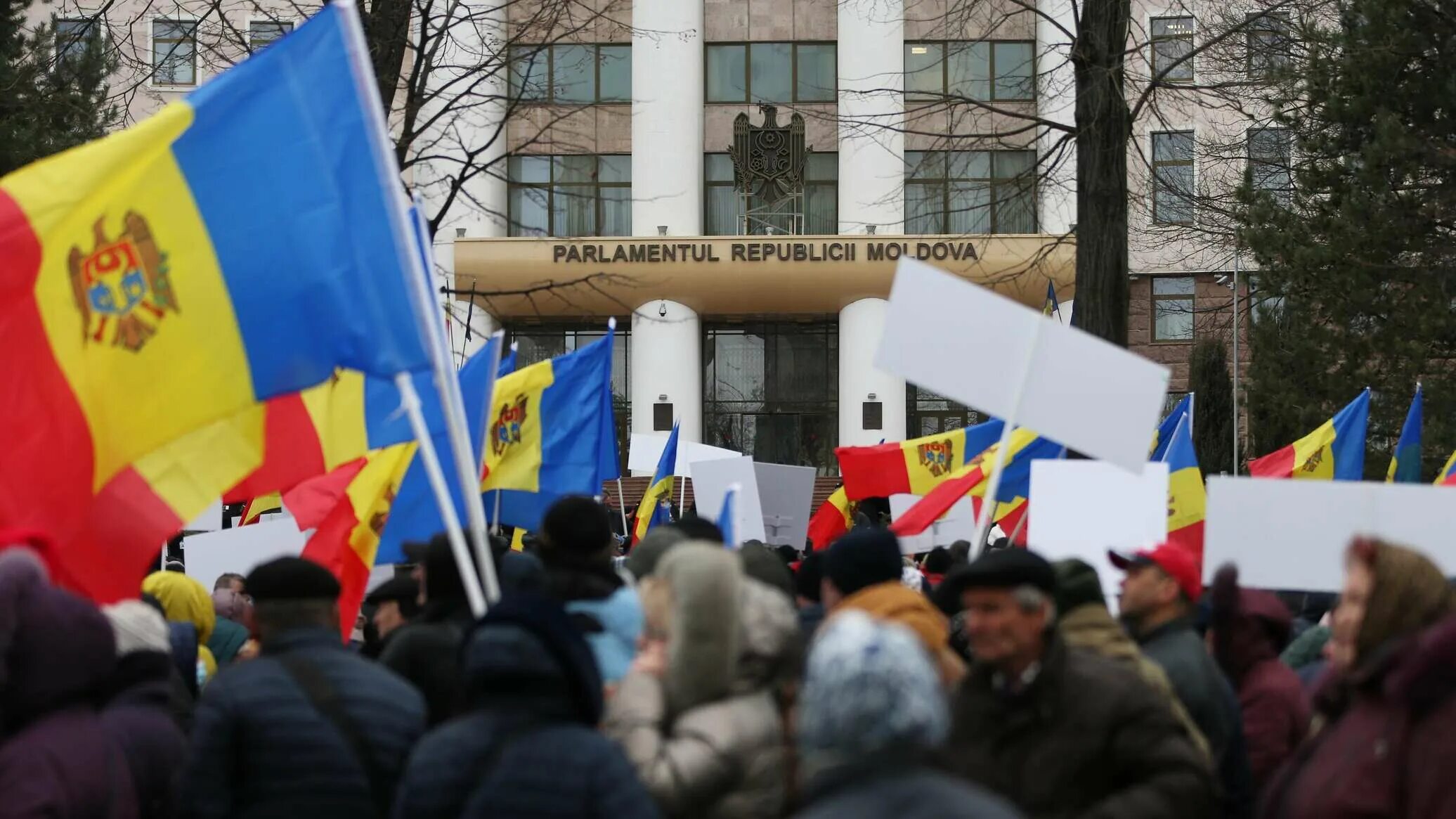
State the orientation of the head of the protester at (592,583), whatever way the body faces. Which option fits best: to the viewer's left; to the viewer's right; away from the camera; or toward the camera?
away from the camera

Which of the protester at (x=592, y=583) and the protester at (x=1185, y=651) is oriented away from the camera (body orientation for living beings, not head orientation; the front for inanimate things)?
the protester at (x=592, y=583)

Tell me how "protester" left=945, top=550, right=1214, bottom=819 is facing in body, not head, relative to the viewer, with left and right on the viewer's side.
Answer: facing the viewer and to the left of the viewer

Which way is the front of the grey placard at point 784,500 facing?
away from the camera

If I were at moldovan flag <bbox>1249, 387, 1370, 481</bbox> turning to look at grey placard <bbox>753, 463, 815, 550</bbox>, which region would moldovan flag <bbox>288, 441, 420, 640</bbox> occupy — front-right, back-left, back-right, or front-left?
front-left

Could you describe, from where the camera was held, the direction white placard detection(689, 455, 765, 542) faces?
facing away from the viewer

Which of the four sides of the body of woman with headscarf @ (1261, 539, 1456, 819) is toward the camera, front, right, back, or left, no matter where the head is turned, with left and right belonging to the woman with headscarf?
left

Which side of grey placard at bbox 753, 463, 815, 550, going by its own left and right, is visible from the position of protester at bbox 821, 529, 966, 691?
back

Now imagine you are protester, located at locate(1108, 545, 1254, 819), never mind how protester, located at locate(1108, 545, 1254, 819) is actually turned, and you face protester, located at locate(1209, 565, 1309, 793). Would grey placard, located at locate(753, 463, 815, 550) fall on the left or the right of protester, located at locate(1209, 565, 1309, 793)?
left

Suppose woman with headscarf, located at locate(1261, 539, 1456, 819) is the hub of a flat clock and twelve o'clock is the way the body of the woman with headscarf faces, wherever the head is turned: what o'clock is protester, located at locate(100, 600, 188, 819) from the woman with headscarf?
The protester is roughly at 12 o'clock from the woman with headscarf.

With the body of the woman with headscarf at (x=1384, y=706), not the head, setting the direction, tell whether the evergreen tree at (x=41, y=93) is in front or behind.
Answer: in front

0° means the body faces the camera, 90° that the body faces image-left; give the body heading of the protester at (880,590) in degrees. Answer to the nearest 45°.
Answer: approximately 135°
